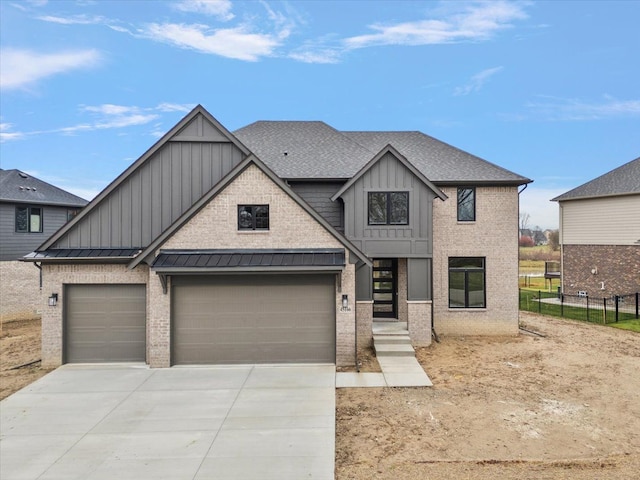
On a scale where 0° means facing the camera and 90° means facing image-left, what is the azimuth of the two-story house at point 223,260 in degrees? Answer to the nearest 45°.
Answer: approximately 0°

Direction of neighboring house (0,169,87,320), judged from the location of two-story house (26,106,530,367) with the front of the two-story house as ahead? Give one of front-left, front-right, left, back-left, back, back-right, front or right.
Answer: back-right

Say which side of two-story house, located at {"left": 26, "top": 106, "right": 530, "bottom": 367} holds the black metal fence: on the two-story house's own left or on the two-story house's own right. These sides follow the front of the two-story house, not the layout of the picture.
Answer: on the two-story house's own left
